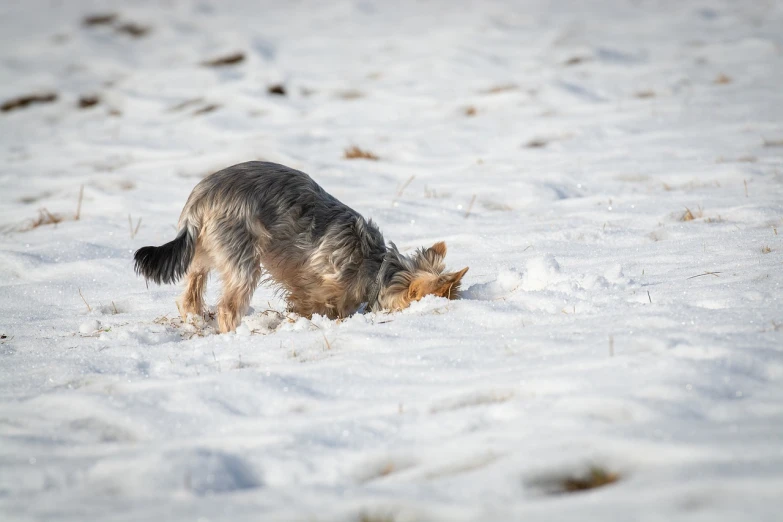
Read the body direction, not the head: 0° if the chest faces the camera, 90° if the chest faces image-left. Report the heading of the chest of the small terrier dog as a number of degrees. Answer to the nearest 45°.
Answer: approximately 270°

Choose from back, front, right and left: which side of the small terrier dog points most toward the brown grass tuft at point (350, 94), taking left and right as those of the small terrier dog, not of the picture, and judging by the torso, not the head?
left

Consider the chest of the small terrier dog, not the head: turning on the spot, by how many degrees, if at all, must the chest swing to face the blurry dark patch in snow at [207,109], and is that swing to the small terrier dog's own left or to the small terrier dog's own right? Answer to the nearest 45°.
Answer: approximately 90° to the small terrier dog's own left

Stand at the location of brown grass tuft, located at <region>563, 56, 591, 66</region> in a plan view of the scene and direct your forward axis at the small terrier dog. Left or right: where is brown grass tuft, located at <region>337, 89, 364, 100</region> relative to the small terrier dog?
right

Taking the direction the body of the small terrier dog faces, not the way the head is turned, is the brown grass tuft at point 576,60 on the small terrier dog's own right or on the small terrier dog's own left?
on the small terrier dog's own left
